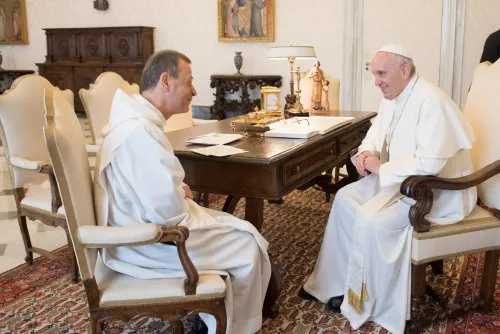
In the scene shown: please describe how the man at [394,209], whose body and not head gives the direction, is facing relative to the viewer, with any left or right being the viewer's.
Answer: facing the viewer and to the left of the viewer

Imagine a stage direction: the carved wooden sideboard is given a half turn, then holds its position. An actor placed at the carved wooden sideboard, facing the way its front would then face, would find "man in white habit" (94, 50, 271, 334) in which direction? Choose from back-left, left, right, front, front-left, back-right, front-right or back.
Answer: back

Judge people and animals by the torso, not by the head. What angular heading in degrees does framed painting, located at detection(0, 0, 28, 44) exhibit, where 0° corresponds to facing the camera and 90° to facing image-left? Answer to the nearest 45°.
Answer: approximately 0°

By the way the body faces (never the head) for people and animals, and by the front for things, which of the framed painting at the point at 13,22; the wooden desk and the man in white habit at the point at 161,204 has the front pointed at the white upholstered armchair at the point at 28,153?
the framed painting

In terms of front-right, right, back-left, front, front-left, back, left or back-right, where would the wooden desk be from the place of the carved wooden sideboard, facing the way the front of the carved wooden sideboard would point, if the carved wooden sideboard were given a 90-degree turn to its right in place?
left

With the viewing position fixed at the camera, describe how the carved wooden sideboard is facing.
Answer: facing the viewer

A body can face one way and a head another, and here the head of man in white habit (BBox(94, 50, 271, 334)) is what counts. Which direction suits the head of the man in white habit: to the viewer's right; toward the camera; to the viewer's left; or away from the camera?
to the viewer's right

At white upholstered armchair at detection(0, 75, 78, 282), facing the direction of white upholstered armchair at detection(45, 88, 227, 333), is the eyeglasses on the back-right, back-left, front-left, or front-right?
front-left

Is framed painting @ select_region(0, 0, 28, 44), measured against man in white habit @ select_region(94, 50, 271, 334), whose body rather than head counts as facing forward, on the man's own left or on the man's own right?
on the man's own left

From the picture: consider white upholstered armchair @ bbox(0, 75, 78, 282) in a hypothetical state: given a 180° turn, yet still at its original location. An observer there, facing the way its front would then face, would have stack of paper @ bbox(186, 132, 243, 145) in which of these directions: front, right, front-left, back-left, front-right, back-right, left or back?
back

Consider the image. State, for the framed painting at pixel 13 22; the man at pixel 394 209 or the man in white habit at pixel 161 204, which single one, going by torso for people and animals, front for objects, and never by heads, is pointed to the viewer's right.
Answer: the man in white habit

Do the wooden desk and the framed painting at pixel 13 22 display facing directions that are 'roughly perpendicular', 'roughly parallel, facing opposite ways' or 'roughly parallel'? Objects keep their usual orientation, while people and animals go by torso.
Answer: roughly parallel

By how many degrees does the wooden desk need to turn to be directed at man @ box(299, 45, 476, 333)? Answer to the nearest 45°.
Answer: approximately 45° to its left

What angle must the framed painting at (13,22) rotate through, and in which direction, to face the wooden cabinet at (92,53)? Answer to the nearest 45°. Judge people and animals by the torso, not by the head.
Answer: approximately 45° to its left

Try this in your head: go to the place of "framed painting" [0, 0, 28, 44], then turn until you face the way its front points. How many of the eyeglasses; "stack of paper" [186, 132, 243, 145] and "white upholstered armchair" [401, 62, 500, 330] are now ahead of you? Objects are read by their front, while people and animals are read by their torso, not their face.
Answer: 3

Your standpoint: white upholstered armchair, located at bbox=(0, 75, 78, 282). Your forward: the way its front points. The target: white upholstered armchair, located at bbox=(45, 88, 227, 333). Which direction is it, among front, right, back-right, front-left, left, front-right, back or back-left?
front-right

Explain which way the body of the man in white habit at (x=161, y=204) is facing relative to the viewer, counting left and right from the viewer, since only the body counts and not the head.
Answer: facing to the right of the viewer

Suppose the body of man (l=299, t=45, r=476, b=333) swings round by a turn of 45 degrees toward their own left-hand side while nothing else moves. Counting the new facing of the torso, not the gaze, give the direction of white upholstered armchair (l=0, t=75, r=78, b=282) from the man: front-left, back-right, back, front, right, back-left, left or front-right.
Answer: right
